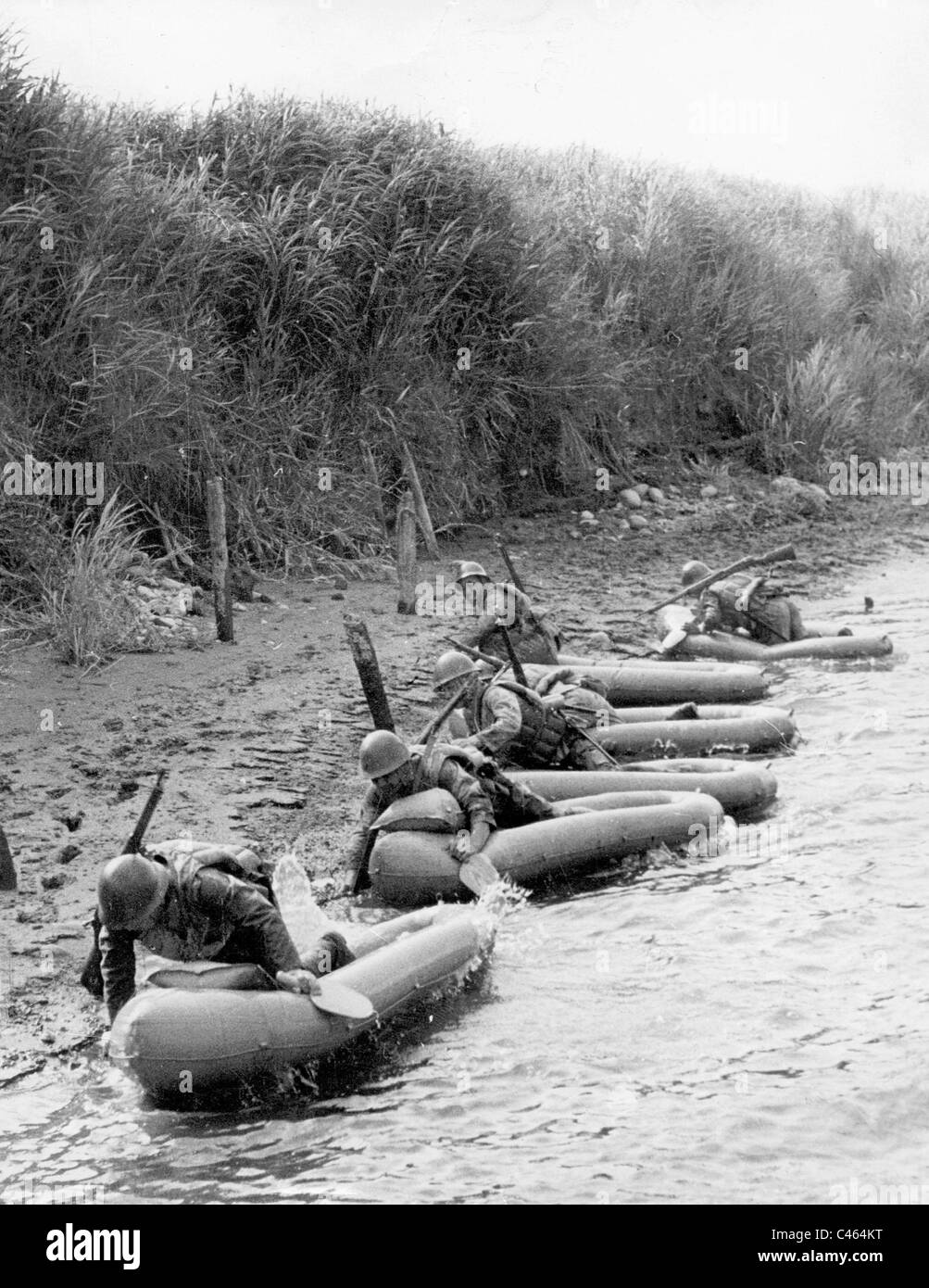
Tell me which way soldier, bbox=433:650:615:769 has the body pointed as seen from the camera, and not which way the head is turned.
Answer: to the viewer's left

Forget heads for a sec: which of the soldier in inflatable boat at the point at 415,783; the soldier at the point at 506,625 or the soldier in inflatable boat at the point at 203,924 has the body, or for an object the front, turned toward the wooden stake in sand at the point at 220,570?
the soldier

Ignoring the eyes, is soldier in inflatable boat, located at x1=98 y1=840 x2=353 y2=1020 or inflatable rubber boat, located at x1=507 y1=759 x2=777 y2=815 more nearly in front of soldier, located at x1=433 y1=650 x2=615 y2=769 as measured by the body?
the soldier in inflatable boat

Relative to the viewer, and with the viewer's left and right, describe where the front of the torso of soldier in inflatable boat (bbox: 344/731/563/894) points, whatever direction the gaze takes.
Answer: facing the viewer and to the left of the viewer

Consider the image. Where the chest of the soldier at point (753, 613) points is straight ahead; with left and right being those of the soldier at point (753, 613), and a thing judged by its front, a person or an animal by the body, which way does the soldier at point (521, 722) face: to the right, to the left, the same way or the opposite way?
the same way

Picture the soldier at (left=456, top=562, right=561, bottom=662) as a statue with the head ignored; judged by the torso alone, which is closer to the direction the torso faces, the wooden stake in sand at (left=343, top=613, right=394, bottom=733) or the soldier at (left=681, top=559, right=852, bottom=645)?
the wooden stake in sand

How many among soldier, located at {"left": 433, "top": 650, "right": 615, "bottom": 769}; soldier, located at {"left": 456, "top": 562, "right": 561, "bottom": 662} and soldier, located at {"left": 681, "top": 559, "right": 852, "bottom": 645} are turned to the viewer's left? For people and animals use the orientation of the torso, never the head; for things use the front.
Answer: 3

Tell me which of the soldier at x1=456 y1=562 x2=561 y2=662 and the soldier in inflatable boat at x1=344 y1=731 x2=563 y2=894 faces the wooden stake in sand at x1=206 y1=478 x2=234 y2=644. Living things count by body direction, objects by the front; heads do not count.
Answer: the soldier

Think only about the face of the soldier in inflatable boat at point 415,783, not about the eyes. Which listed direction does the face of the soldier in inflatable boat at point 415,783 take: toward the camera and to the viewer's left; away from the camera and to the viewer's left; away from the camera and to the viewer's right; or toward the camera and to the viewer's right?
toward the camera and to the viewer's left

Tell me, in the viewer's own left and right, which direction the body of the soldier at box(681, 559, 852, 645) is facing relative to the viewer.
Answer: facing to the left of the viewer

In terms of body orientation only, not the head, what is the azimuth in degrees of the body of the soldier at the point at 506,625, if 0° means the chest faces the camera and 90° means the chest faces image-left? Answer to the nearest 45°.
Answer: approximately 90°

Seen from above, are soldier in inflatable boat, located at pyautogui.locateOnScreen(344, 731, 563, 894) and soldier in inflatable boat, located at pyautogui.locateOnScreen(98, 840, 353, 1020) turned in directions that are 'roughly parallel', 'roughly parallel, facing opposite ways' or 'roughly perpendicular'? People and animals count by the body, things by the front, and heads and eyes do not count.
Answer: roughly parallel

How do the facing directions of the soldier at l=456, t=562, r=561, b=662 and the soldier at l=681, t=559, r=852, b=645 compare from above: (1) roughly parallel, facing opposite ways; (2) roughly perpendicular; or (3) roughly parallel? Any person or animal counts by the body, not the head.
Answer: roughly parallel
